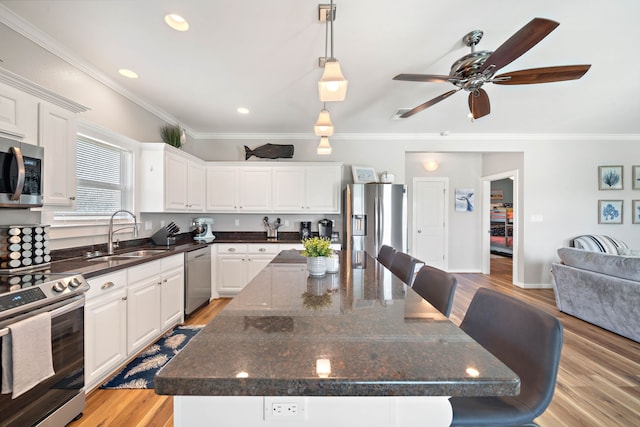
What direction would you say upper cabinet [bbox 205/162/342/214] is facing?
toward the camera

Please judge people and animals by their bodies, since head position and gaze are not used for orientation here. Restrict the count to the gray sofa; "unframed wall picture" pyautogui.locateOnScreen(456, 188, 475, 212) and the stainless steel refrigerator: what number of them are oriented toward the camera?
2

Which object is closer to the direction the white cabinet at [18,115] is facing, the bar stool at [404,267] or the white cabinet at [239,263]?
the bar stool

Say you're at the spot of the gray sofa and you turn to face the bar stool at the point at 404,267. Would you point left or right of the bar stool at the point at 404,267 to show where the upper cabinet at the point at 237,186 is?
right

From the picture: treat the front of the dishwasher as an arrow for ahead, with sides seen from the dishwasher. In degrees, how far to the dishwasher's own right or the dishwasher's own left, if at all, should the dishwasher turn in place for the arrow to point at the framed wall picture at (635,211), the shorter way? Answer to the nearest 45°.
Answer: approximately 45° to the dishwasher's own left

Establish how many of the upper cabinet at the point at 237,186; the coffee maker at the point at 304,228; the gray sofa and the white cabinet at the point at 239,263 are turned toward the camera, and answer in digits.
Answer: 3

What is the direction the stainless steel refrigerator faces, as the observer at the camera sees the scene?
facing the viewer

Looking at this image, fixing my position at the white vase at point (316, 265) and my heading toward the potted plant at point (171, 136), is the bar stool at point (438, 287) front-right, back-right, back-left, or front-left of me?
back-right

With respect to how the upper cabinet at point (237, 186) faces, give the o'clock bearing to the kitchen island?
The kitchen island is roughly at 12 o'clock from the upper cabinet.

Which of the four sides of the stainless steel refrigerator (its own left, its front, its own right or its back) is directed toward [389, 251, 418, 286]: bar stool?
front

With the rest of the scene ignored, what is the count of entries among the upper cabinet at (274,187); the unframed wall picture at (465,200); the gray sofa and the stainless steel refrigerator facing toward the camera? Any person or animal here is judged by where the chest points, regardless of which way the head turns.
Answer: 3

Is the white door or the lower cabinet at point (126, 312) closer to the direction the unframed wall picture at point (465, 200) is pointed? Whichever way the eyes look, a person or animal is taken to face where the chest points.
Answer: the lower cabinet

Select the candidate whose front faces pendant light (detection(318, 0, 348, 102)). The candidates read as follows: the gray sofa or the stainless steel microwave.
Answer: the stainless steel microwave

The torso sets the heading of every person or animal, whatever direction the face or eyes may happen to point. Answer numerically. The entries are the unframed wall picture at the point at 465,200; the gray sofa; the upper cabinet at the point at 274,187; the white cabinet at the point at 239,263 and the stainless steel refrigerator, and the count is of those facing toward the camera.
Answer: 4

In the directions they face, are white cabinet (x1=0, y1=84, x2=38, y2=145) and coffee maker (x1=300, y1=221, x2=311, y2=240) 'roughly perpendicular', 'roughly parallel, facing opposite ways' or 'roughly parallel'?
roughly perpendicular

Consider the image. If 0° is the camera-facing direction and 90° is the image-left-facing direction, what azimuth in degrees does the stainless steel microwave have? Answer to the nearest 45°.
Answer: approximately 315°

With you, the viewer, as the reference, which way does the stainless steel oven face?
facing the viewer and to the right of the viewer
